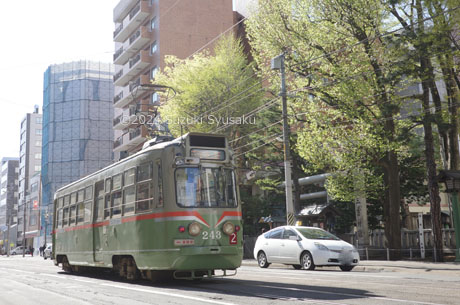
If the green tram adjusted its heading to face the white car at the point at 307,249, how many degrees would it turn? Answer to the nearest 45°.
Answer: approximately 90° to its left

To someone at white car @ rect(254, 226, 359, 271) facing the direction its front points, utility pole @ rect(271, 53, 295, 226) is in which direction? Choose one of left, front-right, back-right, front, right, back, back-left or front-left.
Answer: back-left

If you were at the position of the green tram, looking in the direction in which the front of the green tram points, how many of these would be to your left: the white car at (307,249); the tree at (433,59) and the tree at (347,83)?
3

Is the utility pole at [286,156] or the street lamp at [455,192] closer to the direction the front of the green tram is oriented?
the street lamp

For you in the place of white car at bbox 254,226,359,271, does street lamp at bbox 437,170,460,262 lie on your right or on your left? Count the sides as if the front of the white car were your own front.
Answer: on your left

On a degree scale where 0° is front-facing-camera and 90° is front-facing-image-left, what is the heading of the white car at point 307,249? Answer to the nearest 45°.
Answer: approximately 315°

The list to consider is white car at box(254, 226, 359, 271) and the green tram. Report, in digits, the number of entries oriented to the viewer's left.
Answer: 0

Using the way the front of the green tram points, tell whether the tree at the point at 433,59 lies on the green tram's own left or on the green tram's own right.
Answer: on the green tram's own left
